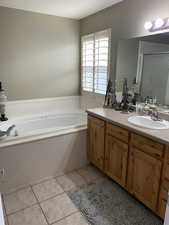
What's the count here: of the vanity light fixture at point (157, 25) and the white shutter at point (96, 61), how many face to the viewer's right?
0

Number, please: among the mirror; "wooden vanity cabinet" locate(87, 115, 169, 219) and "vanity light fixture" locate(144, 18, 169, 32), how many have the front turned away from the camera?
0

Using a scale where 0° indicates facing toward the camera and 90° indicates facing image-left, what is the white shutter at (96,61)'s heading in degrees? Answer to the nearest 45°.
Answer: approximately 45°

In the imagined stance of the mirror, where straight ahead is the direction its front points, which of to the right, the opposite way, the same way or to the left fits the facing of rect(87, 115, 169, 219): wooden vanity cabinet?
the same way

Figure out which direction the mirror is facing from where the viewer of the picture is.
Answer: facing the viewer and to the left of the viewer

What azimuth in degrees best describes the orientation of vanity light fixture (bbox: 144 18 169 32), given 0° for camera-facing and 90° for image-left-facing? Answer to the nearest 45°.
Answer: approximately 45°

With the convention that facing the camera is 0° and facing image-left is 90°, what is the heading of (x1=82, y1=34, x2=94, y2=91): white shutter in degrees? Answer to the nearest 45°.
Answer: approximately 45°

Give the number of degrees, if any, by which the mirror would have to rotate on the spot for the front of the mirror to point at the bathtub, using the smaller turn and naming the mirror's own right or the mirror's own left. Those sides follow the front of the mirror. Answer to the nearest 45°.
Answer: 0° — it already faces it

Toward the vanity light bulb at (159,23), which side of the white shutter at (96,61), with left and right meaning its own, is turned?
left

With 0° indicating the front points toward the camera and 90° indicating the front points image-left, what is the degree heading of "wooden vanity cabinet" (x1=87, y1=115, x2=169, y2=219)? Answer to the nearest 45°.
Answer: approximately 45°

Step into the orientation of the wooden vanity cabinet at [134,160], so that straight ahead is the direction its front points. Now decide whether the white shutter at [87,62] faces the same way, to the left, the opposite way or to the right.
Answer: the same way

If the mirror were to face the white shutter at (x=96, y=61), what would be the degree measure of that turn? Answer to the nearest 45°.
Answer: approximately 90° to its right

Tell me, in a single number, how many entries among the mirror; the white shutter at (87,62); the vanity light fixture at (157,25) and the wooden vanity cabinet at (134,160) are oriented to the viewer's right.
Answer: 0

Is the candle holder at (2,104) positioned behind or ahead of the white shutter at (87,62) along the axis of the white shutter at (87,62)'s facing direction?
ahead

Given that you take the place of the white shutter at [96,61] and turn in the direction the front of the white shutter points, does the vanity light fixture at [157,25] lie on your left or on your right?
on your left

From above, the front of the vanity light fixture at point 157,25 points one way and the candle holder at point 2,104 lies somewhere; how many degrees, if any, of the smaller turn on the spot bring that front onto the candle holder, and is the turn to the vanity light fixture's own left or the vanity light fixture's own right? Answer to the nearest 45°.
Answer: approximately 45° to the vanity light fixture's own right

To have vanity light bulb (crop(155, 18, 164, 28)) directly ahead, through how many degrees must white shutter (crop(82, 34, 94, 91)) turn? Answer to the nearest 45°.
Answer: approximately 90° to its left

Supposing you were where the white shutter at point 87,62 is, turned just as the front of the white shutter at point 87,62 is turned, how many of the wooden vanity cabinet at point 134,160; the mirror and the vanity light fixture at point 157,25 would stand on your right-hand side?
0

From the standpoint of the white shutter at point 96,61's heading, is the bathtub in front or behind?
in front

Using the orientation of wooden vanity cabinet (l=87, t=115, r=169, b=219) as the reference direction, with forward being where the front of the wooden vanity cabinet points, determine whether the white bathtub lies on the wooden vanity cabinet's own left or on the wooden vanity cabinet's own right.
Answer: on the wooden vanity cabinet's own right
